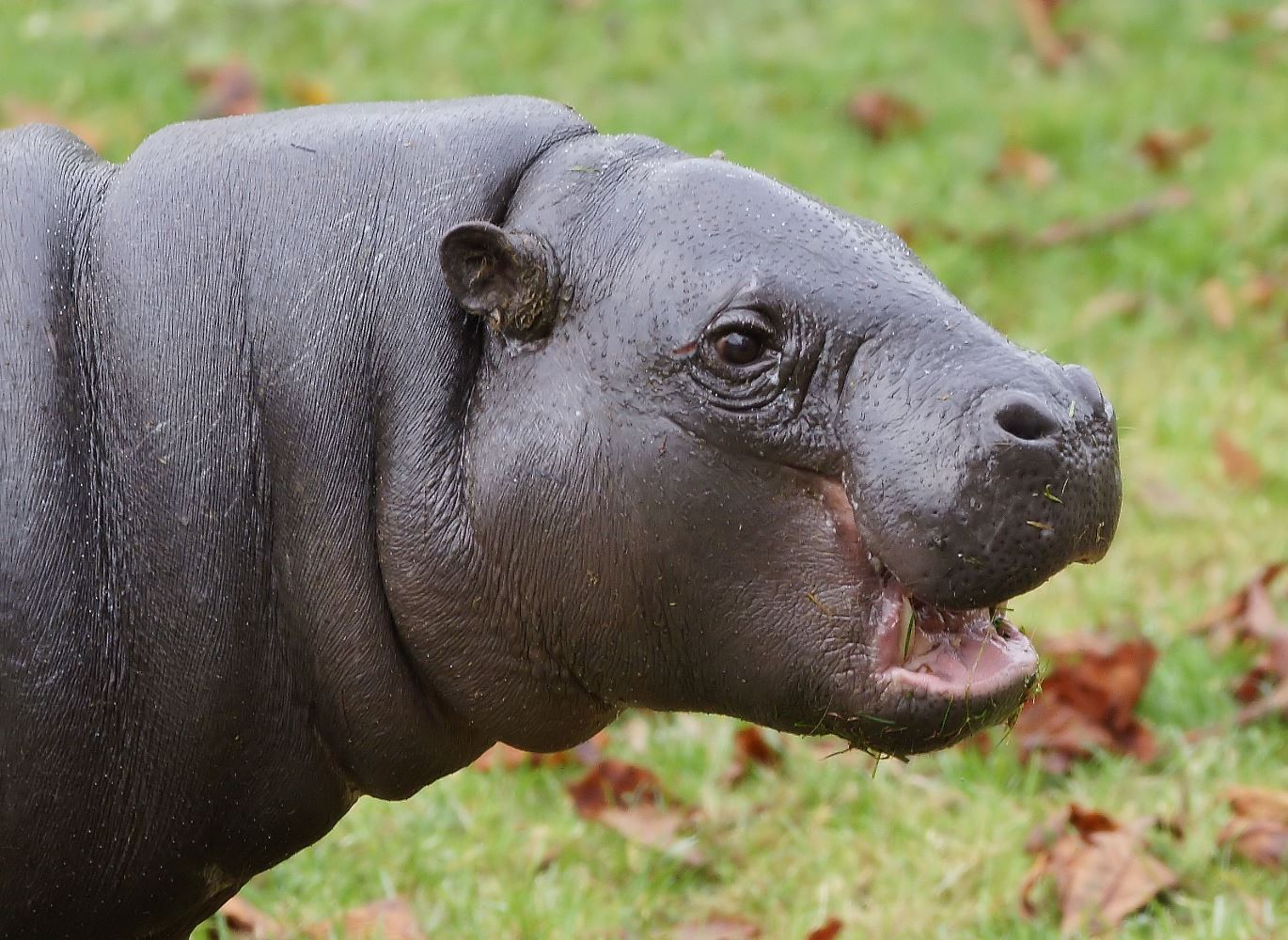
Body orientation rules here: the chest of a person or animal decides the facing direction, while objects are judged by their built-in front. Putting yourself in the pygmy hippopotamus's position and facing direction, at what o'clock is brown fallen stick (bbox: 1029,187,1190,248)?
The brown fallen stick is roughly at 10 o'clock from the pygmy hippopotamus.

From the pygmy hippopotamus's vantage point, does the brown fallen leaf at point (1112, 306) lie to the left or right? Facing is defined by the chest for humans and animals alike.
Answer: on its left

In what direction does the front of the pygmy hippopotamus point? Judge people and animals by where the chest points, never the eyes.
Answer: to the viewer's right

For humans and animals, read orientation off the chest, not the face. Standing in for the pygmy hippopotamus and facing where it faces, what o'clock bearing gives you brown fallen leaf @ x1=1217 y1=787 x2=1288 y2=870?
The brown fallen leaf is roughly at 11 o'clock from the pygmy hippopotamus.

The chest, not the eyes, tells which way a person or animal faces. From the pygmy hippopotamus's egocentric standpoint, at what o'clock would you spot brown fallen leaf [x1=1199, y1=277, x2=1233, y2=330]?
The brown fallen leaf is roughly at 10 o'clock from the pygmy hippopotamus.

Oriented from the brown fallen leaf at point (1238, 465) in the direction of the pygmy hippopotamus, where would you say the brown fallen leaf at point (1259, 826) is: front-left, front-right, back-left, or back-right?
front-left

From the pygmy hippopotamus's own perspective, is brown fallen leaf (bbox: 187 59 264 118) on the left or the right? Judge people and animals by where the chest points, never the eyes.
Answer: on its left

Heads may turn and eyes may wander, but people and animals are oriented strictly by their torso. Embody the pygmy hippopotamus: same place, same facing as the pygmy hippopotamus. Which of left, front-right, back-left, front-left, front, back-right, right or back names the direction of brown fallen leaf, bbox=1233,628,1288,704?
front-left

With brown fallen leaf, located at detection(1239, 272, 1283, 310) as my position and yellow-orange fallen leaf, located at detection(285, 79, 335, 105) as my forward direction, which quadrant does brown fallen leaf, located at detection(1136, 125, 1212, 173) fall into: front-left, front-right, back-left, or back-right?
front-right

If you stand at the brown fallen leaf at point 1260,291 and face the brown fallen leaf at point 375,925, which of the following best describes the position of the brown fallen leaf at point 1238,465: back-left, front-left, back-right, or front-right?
front-left
